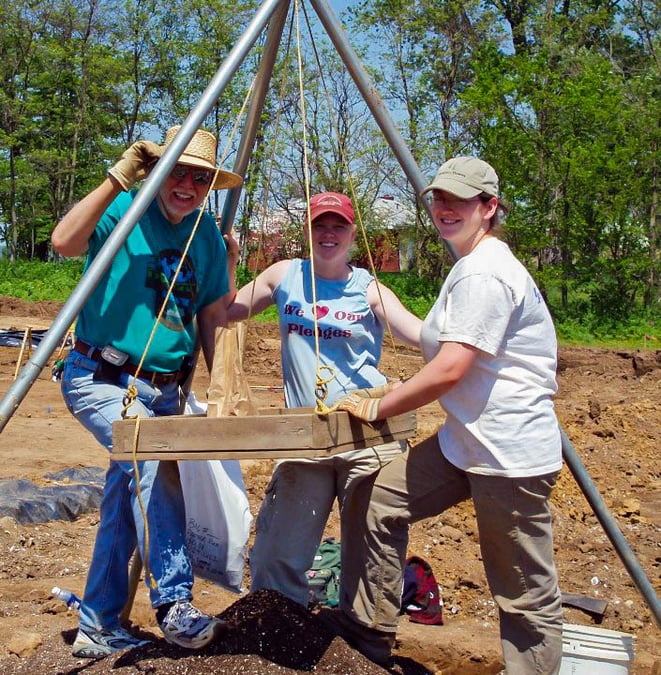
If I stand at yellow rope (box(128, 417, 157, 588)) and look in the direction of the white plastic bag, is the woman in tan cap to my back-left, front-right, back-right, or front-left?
front-right

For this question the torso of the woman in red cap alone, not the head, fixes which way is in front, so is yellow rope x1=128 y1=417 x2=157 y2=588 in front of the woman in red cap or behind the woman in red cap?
in front

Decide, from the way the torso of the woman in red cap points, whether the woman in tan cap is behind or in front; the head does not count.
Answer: in front

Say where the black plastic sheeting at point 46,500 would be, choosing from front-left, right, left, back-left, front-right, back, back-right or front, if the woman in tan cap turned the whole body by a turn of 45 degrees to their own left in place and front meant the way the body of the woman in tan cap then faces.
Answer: right

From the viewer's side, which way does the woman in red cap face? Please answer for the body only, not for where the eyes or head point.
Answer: toward the camera

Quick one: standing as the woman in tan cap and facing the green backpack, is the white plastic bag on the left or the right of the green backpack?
left

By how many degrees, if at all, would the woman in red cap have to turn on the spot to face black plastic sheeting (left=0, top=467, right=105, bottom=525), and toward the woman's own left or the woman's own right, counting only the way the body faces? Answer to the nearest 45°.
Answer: approximately 135° to the woman's own right

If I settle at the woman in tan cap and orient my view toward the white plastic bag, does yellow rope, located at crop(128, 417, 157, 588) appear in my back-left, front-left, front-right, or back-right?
front-left

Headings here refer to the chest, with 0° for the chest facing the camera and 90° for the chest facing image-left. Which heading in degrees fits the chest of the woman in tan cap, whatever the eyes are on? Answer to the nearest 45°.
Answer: approximately 90°

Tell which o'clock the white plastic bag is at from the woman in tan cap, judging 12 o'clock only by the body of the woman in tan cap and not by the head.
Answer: The white plastic bag is roughly at 1 o'clock from the woman in tan cap.
